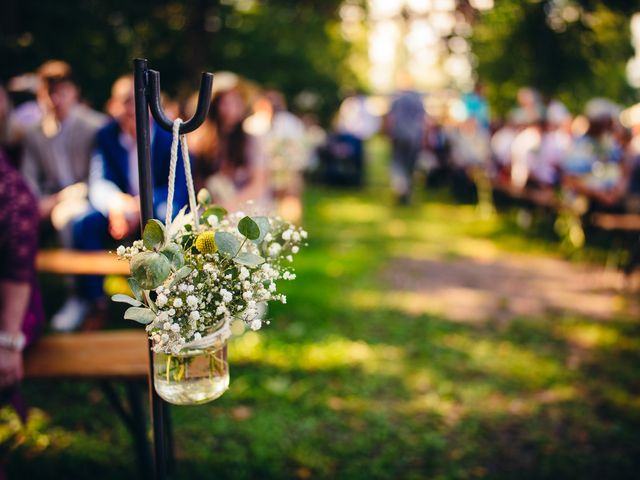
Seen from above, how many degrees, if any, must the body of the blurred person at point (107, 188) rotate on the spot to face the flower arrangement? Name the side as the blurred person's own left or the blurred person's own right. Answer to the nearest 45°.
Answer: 0° — they already face it

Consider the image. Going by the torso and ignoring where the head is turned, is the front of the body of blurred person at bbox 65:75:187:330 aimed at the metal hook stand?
yes

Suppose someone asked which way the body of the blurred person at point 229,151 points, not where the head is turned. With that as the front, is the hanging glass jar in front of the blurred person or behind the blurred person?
in front

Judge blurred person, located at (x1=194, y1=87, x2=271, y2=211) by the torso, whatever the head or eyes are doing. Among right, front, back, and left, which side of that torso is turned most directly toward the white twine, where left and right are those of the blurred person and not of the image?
front

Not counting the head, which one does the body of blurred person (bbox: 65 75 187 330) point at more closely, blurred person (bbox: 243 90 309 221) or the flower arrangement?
the flower arrangement

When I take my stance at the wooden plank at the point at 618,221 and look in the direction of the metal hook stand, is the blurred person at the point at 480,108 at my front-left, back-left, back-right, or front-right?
back-right

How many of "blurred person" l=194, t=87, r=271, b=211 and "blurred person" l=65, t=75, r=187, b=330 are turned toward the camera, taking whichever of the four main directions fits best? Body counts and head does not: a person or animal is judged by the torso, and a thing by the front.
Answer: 2

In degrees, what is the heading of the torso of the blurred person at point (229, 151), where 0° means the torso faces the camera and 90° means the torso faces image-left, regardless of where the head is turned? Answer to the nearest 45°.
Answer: approximately 0°
